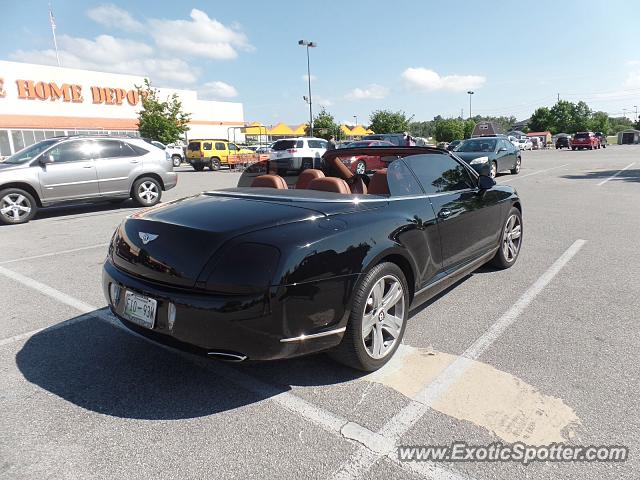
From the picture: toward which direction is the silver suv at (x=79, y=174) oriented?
to the viewer's left

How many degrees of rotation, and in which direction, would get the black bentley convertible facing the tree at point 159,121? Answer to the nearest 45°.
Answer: approximately 45° to its left

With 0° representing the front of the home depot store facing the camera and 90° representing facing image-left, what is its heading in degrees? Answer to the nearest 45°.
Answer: approximately 315°

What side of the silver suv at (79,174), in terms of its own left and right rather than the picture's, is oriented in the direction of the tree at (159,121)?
right

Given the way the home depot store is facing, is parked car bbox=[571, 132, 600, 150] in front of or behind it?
in front

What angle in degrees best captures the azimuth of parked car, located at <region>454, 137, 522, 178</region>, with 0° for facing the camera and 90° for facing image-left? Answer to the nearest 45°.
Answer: approximately 45°

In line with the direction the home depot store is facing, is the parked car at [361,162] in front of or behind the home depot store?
in front

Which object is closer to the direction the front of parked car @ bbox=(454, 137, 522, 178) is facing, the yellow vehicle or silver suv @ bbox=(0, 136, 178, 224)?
the silver suv

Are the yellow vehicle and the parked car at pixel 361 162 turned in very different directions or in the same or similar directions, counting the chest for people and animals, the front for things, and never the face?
very different directions
